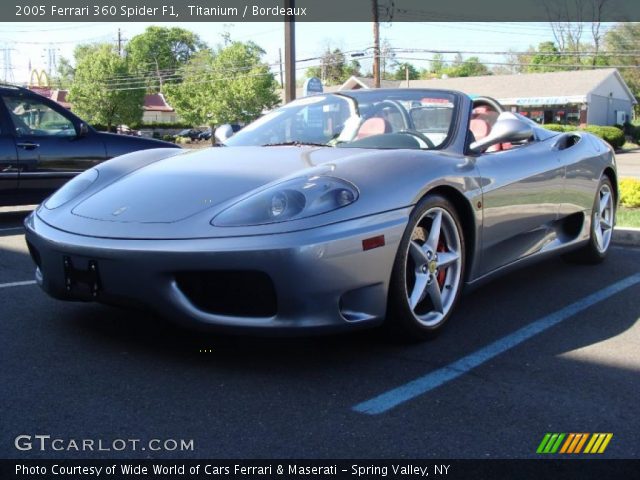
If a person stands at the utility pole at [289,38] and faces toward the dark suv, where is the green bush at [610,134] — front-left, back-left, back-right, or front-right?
back-left

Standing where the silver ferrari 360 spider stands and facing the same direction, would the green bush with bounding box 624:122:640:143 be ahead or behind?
behind

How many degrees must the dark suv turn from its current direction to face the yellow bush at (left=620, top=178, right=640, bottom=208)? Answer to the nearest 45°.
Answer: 0° — it already faces it

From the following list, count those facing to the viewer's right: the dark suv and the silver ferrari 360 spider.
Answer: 1

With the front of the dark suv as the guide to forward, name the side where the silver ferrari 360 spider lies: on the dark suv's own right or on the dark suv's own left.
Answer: on the dark suv's own right

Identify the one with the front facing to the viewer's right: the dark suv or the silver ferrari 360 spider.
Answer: the dark suv

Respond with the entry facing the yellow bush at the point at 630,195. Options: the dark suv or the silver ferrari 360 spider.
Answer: the dark suv

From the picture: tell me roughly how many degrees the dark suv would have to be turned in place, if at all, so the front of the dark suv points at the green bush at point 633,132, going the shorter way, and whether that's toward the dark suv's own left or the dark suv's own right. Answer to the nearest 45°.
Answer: approximately 45° to the dark suv's own left

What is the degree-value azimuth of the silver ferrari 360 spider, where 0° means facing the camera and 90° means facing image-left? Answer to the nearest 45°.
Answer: approximately 45°

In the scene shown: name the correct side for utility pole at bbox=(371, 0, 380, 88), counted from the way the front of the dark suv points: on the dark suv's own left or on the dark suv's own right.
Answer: on the dark suv's own left

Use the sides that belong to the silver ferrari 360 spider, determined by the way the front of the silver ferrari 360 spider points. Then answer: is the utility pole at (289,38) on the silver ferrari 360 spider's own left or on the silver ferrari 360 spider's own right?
on the silver ferrari 360 spider's own right

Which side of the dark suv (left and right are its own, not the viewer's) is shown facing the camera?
right

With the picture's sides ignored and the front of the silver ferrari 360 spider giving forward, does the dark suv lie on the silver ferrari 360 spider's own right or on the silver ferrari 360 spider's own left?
on the silver ferrari 360 spider's own right

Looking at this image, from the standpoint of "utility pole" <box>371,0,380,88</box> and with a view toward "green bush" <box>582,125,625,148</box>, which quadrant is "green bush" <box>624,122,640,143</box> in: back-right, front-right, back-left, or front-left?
front-left

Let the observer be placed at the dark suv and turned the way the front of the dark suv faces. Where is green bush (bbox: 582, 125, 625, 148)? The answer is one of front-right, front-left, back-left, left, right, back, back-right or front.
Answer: front-left
